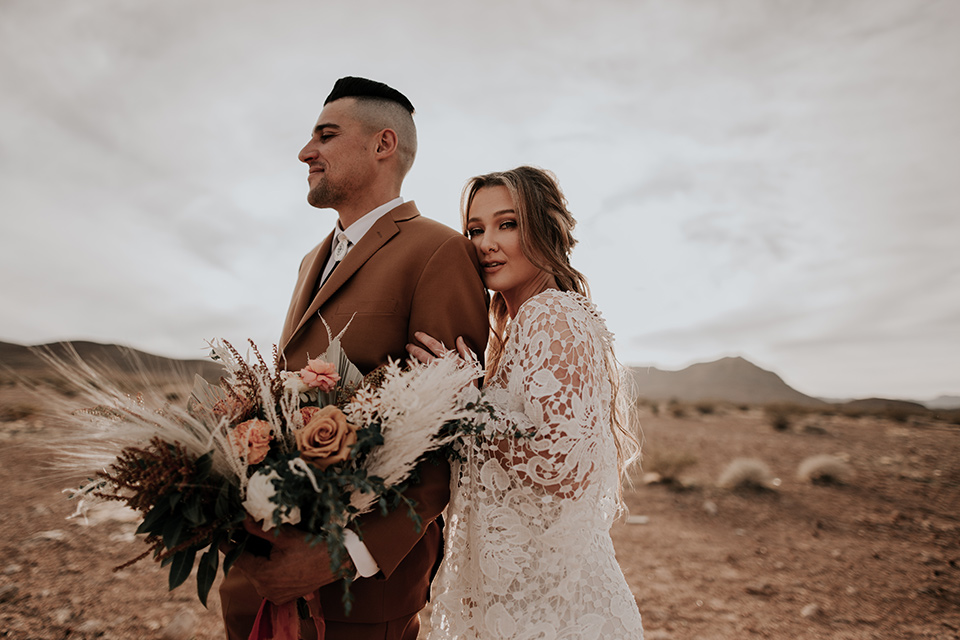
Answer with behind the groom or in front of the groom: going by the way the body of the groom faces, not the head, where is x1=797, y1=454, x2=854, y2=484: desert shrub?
behind

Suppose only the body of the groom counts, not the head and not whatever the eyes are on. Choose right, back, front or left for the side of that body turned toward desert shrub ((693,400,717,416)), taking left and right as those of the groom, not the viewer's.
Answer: back

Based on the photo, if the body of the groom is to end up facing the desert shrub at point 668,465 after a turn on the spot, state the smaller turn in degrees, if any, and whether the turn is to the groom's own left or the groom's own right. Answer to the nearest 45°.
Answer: approximately 180°
